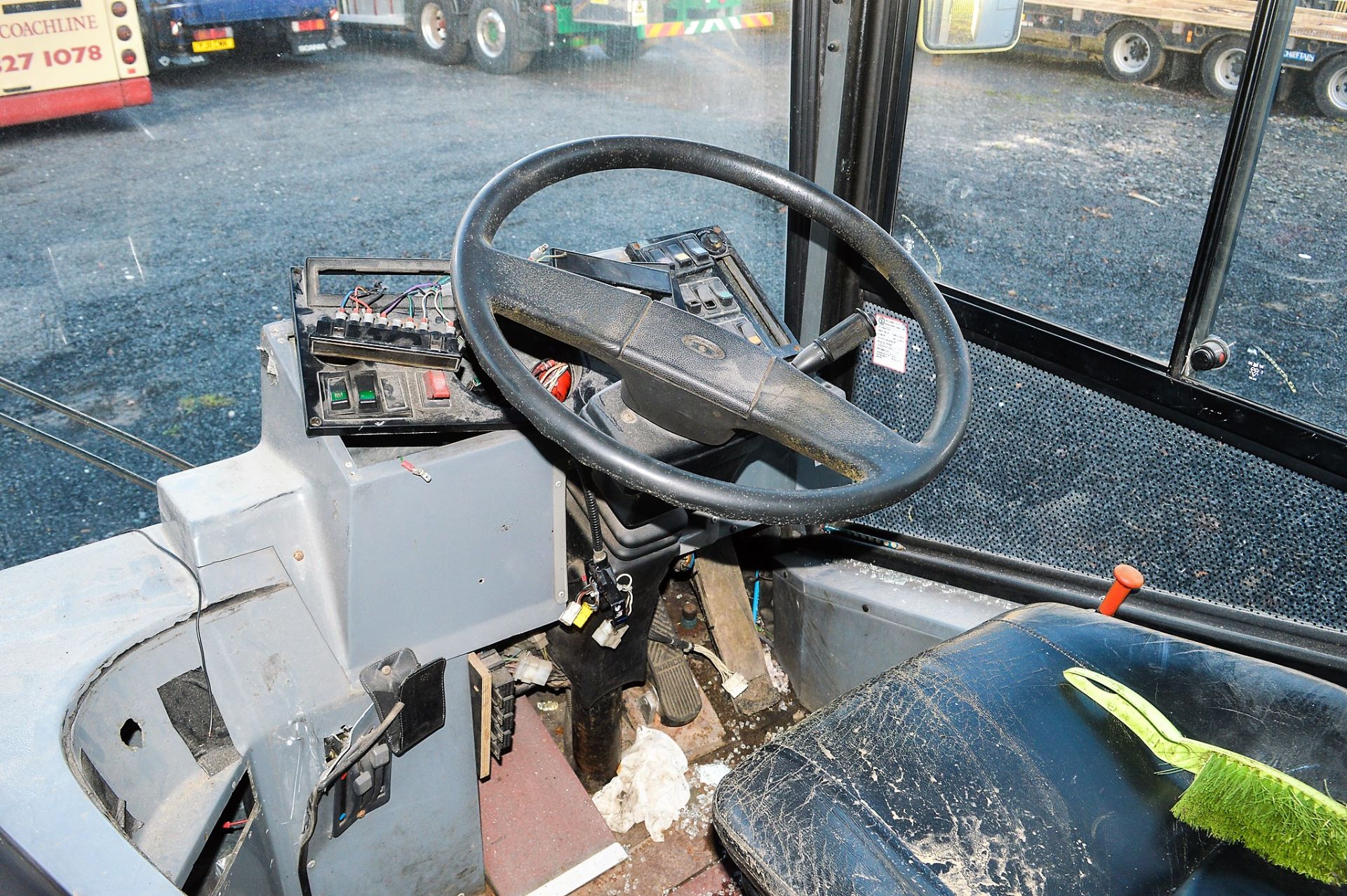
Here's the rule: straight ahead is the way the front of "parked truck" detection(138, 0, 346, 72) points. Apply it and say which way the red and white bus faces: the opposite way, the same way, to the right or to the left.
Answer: the same way

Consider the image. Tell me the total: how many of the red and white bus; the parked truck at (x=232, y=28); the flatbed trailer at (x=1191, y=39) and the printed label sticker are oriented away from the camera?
2

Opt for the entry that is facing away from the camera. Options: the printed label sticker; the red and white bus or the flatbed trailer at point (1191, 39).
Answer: the red and white bus

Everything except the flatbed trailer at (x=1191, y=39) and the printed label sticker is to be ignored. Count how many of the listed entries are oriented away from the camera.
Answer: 0

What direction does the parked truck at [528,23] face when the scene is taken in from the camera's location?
facing away from the viewer and to the left of the viewer

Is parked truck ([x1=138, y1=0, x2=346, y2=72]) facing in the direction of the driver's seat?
no

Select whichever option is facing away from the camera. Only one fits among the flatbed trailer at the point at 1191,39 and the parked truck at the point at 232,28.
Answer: the parked truck

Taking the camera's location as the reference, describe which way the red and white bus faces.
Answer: facing away from the viewer

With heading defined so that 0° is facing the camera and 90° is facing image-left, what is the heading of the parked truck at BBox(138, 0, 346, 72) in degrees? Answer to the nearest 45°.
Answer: approximately 180°

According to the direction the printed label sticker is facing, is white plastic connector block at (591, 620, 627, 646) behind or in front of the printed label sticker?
in front

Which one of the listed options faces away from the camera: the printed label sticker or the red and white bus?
the red and white bus

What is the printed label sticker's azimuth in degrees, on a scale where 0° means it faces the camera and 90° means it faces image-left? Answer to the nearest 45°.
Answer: approximately 45°
